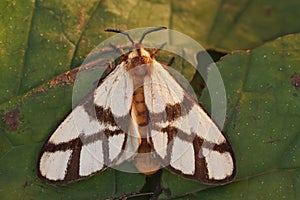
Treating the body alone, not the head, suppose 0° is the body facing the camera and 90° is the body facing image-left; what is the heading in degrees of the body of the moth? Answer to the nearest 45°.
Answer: approximately 180°
